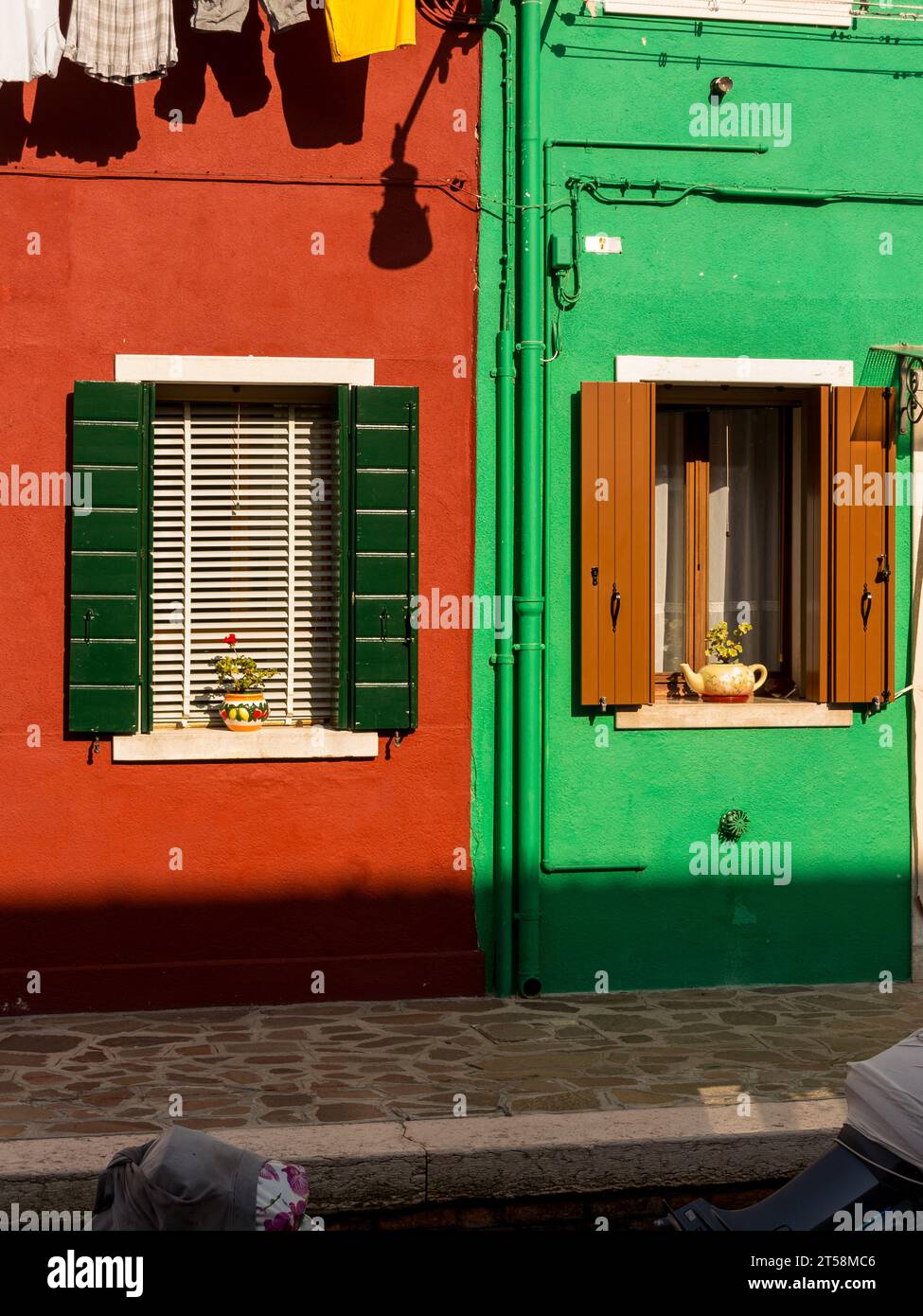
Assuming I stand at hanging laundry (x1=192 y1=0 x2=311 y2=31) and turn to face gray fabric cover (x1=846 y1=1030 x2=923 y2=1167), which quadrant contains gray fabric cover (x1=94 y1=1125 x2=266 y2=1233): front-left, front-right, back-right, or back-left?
front-right

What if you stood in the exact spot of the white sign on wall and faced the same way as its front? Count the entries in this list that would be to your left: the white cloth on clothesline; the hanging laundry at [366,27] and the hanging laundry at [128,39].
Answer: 0

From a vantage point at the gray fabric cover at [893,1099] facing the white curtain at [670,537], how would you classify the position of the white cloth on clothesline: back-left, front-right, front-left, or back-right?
front-left

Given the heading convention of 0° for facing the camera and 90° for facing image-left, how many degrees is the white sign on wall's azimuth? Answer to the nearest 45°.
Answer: approximately 0°

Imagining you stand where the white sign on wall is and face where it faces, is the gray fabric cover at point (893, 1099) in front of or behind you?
in front

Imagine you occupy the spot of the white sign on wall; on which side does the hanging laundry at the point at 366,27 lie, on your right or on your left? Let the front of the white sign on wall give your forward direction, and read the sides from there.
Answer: on your right

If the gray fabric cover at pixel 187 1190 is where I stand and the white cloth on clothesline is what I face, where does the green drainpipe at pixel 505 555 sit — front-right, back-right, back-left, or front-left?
front-right

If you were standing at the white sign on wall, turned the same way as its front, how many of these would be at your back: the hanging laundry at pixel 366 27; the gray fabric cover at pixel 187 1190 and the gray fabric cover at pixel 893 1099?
0

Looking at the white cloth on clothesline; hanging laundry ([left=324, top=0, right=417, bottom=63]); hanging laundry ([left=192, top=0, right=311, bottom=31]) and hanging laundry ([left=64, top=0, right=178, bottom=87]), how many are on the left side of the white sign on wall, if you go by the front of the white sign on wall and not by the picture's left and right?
0
